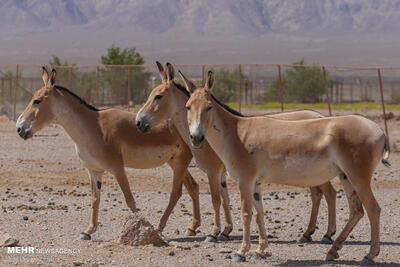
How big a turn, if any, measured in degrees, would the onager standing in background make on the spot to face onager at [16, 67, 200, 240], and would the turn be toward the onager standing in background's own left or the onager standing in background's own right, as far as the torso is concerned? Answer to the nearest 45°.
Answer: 0° — it already faces it

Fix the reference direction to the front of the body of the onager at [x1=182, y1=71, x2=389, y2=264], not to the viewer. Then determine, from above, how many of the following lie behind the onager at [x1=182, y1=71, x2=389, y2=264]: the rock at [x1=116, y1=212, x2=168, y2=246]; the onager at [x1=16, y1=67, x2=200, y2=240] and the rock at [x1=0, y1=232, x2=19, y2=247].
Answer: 0

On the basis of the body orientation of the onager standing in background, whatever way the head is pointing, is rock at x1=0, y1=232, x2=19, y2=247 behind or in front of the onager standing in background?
in front

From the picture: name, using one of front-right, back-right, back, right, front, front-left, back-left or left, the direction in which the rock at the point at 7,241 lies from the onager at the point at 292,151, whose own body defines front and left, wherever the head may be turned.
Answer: front

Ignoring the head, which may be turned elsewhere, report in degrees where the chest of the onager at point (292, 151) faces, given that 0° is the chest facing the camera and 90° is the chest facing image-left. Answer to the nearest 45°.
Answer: approximately 90°

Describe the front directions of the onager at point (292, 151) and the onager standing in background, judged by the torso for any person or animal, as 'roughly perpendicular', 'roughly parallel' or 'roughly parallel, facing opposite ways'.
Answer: roughly parallel

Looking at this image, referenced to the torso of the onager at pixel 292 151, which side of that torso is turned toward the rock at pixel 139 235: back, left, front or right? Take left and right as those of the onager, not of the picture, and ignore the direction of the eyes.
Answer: front

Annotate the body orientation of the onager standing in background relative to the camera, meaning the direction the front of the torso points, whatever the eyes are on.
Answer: to the viewer's left

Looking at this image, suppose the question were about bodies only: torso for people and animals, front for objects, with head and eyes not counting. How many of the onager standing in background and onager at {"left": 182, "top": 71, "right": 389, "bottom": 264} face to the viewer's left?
2
